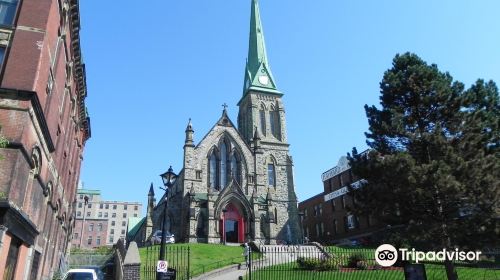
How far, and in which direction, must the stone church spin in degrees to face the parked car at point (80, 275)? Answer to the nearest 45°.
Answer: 0° — it already faces it

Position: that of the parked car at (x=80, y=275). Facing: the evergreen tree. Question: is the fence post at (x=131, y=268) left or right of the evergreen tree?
right

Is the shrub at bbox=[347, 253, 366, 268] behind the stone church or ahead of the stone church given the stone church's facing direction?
ahead

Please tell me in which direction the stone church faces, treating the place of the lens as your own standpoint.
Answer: facing the viewer

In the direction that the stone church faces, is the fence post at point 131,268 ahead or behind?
ahead
